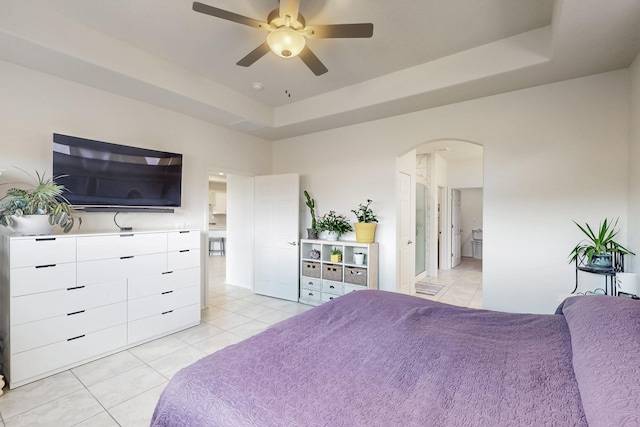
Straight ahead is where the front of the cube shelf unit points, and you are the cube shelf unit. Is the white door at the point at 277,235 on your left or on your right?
on your right

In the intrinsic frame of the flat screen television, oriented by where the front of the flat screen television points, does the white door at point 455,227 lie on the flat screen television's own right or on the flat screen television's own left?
on the flat screen television's own left

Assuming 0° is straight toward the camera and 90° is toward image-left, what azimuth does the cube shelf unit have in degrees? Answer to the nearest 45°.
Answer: approximately 45°

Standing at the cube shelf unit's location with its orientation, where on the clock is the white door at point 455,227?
The white door is roughly at 6 o'clock from the cube shelf unit.

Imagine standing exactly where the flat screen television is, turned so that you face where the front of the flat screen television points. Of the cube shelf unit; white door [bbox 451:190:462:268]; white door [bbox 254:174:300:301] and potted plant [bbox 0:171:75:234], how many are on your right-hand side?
1

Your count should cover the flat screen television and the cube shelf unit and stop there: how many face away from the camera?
0

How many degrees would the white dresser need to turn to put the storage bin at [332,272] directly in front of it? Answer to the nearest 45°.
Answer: approximately 45° to its left

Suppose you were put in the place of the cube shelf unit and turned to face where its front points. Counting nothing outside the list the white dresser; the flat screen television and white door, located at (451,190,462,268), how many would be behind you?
1

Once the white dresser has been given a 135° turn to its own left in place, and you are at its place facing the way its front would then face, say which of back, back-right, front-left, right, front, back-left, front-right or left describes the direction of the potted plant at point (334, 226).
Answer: right

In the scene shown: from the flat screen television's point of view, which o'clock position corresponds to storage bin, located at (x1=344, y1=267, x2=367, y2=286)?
The storage bin is roughly at 11 o'clock from the flat screen television.

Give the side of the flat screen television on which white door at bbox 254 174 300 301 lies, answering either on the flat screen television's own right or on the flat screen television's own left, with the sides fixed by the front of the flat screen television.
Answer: on the flat screen television's own left

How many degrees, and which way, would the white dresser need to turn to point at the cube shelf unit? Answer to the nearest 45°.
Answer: approximately 45° to its left

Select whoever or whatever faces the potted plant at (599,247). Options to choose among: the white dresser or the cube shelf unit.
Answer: the white dresser

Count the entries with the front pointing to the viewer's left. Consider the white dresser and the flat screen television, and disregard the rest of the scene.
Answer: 0
